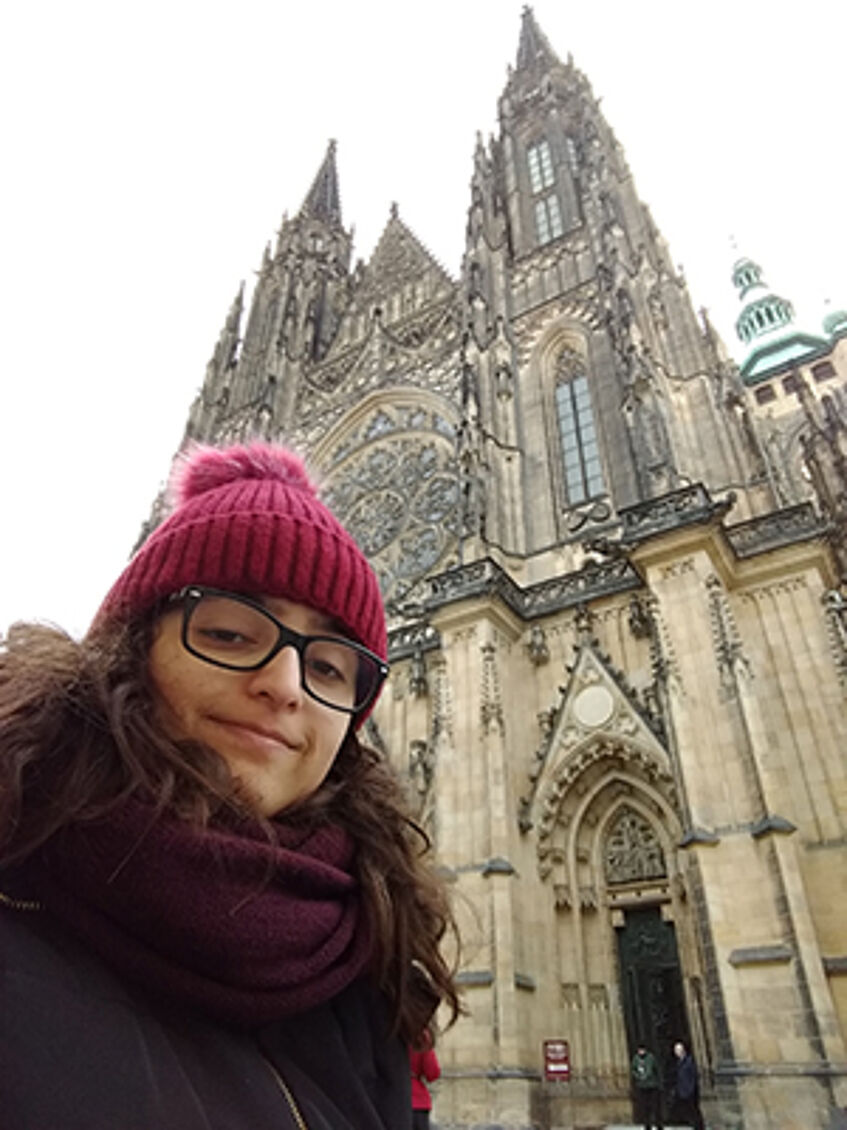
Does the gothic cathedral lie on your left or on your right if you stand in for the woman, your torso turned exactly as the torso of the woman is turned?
on your left

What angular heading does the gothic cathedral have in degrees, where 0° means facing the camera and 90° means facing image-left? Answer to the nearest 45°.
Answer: approximately 45°

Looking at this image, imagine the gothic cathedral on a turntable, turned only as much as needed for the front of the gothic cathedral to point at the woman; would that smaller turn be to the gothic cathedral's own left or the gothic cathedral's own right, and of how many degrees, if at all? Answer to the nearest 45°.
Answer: approximately 45° to the gothic cathedral's own left
